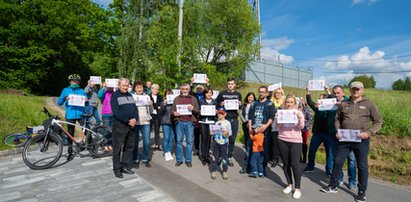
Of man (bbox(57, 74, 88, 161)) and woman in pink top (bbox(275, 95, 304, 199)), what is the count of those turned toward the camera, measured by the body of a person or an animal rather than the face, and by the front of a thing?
2

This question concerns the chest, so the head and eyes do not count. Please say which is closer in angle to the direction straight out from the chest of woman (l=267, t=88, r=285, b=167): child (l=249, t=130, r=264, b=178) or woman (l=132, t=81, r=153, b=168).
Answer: the child

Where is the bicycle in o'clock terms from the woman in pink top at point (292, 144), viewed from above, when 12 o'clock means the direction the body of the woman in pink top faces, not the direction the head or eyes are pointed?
The bicycle is roughly at 3 o'clock from the woman in pink top.

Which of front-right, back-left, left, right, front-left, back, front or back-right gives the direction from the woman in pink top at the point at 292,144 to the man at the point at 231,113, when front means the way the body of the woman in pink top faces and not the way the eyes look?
back-right

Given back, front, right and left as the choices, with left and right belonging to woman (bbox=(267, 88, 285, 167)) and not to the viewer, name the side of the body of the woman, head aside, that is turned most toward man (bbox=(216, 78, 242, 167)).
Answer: right

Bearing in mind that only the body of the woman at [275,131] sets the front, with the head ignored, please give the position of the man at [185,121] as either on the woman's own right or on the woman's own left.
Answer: on the woman's own right

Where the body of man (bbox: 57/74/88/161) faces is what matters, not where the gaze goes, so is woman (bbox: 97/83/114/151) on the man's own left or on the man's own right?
on the man's own left
